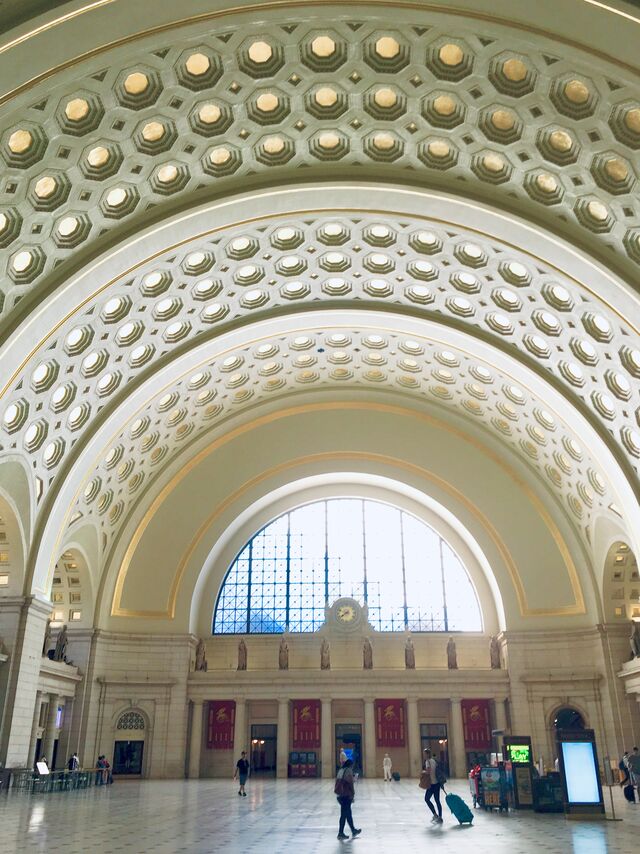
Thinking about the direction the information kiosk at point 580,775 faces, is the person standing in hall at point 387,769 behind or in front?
behind

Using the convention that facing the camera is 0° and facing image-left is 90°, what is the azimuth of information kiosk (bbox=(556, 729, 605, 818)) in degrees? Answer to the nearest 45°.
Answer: approximately 0°

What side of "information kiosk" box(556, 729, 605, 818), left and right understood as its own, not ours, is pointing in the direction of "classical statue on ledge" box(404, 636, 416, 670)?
back

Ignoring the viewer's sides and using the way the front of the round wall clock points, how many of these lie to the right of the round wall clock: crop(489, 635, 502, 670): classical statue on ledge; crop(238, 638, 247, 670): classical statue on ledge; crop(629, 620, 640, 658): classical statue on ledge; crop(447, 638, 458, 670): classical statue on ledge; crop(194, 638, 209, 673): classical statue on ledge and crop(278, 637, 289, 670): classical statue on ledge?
3

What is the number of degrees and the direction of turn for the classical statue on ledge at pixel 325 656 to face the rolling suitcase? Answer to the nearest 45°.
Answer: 0° — it already faces it

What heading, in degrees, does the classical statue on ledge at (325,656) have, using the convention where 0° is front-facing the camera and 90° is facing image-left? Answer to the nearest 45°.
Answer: approximately 0°

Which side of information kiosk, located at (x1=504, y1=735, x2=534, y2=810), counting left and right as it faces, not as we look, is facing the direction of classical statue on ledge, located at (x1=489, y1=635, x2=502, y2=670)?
back

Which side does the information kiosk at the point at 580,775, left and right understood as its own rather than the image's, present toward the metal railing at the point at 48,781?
right

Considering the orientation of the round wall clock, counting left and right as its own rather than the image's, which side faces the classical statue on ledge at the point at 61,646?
right

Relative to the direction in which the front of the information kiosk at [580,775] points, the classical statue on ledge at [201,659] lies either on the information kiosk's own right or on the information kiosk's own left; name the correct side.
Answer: on the information kiosk's own right

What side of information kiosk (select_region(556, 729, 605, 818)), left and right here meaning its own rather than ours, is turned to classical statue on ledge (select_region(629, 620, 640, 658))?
back

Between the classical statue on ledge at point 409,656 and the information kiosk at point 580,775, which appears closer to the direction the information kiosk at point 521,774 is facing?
the information kiosk

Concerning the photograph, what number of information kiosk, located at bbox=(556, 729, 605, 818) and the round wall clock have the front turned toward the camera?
2

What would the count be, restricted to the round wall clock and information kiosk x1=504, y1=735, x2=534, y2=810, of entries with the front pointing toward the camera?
2
